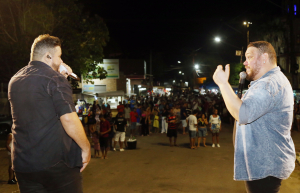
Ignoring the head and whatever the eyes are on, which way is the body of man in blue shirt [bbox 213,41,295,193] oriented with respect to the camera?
to the viewer's left

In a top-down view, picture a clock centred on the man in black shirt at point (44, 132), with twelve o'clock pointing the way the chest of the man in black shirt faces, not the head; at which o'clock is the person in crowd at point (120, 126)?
The person in crowd is roughly at 11 o'clock from the man in black shirt.

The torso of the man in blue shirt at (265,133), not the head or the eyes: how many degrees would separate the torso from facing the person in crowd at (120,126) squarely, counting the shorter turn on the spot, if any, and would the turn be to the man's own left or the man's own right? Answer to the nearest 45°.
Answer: approximately 45° to the man's own right

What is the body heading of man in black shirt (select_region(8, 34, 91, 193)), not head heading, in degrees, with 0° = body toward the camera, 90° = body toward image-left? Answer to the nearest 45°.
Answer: approximately 225°

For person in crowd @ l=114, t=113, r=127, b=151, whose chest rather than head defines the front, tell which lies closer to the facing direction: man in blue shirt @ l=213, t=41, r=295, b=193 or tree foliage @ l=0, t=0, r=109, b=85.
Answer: the man in blue shirt

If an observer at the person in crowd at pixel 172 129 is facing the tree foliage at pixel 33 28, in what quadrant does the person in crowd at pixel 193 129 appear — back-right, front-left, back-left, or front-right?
back-left

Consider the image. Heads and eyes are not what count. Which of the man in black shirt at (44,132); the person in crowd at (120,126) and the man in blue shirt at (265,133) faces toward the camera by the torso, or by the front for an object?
the person in crowd

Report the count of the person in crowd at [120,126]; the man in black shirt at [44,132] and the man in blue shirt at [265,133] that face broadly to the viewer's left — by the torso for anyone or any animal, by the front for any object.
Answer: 1

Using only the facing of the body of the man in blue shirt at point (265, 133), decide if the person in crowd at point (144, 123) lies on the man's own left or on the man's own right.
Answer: on the man's own right

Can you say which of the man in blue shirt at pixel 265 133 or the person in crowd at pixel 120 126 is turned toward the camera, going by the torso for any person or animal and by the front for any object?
the person in crowd

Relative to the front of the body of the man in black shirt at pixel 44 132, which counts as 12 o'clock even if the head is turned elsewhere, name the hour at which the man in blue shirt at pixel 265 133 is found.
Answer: The man in blue shirt is roughly at 2 o'clock from the man in black shirt.

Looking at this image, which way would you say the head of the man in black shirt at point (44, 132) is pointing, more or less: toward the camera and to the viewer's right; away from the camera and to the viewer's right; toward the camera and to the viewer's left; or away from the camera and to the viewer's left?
away from the camera and to the viewer's right

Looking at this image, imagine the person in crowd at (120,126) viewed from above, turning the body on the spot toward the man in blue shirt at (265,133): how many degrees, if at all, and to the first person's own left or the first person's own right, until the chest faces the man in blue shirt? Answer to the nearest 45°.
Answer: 0° — they already face them

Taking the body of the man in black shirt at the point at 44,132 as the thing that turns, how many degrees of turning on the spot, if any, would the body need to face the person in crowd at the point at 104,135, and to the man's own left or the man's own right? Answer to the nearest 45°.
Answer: approximately 45° to the man's own left

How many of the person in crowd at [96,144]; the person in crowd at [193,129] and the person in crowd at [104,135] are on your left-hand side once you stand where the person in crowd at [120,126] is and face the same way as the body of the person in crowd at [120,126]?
1

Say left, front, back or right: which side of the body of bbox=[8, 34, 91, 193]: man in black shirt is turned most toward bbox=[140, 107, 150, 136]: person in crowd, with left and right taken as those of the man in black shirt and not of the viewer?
front

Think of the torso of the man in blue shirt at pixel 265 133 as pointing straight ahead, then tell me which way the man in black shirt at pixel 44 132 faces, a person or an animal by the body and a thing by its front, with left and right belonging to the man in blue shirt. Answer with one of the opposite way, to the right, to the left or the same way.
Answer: to the right

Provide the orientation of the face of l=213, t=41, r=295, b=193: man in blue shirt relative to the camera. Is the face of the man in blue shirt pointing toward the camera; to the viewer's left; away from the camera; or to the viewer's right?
to the viewer's left

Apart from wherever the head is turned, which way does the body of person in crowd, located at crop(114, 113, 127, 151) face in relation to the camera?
toward the camera
